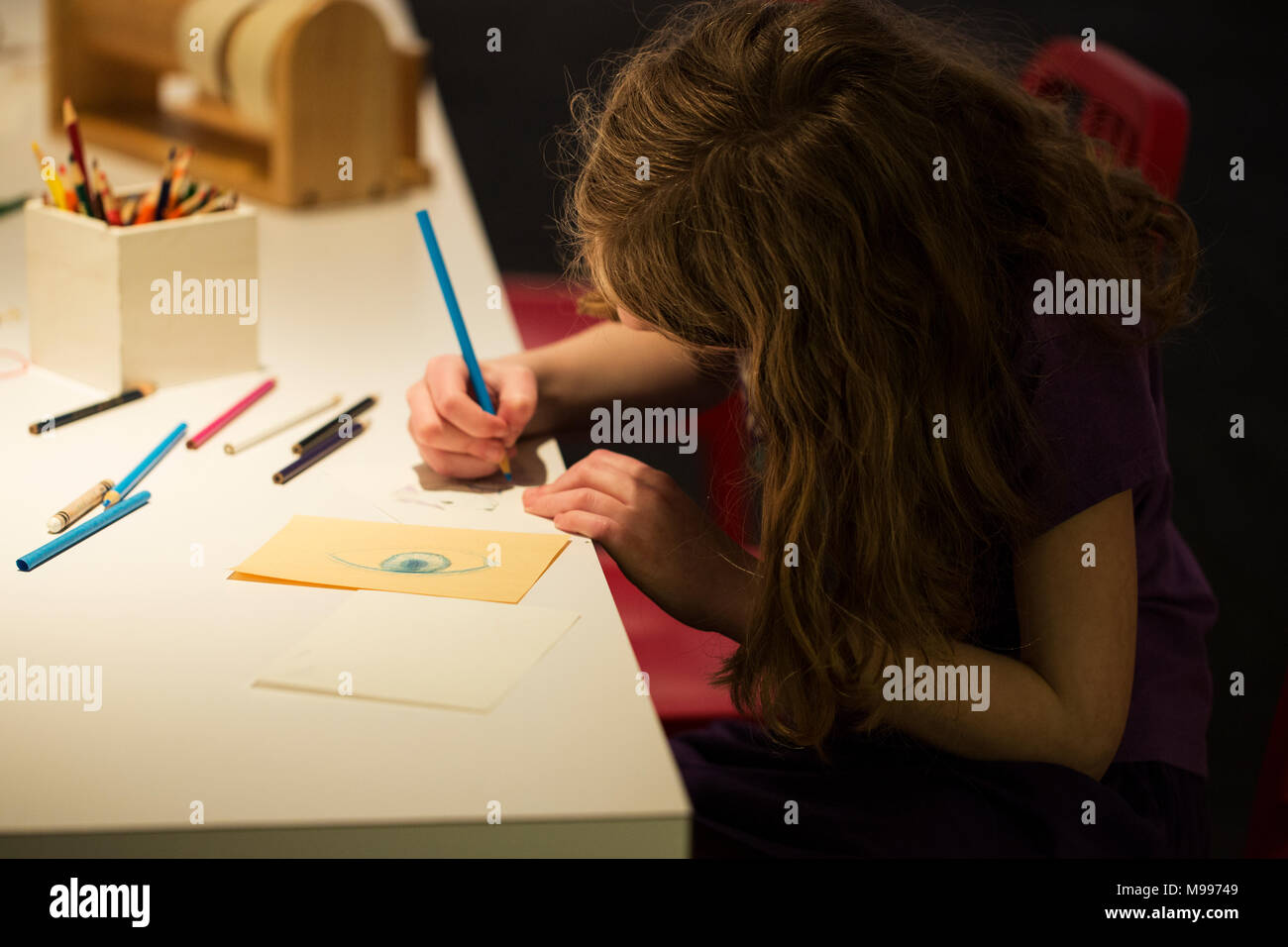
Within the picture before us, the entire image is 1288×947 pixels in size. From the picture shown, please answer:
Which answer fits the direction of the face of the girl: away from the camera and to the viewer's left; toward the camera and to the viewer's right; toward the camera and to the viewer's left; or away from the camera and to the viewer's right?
away from the camera and to the viewer's left

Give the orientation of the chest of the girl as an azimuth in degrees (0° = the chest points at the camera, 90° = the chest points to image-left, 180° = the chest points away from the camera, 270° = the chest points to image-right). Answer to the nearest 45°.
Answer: approximately 90°
